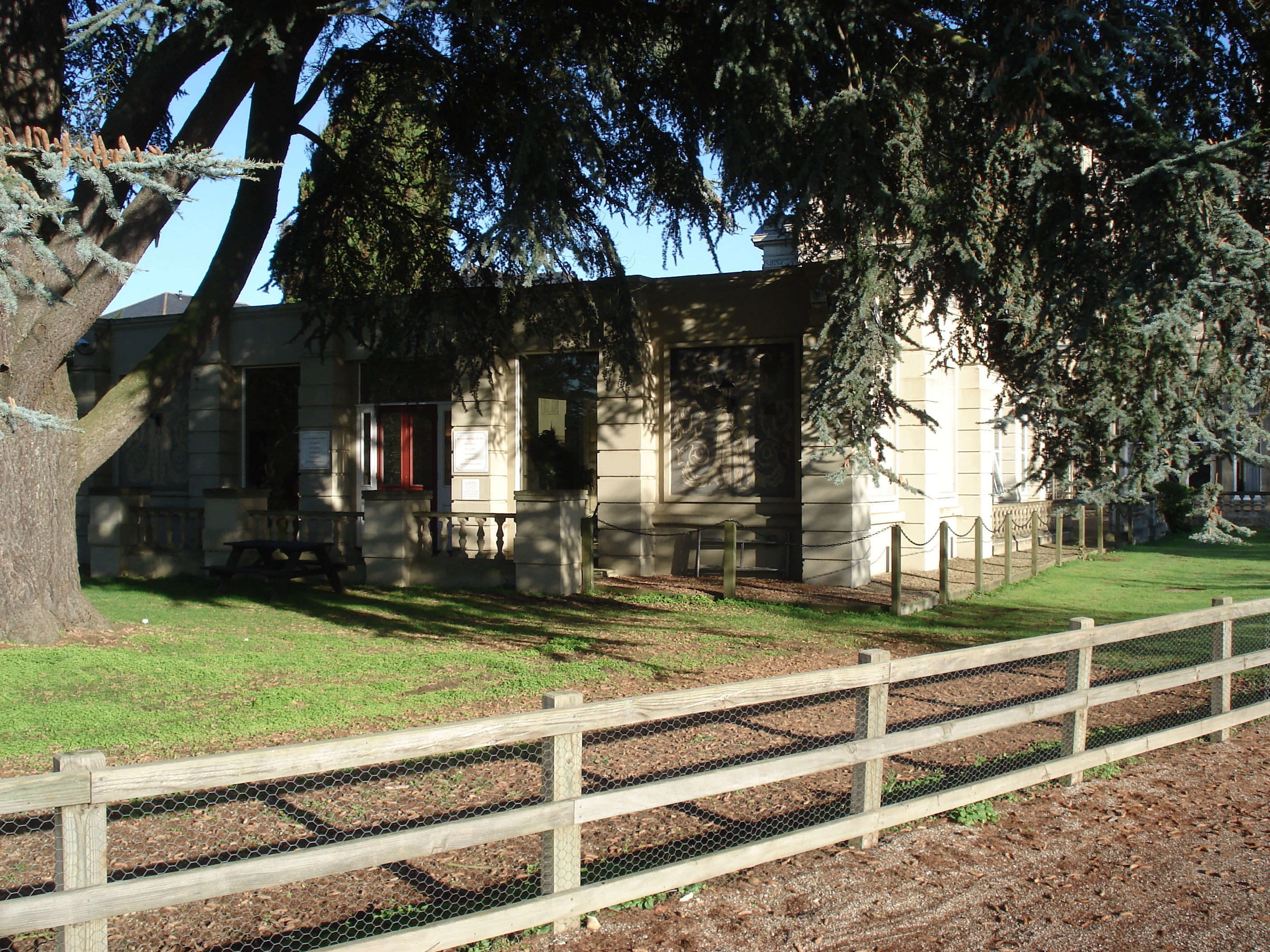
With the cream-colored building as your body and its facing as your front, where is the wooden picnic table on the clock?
The wooden picnic table is roughly at 2 o'clock from the cream-colored building.

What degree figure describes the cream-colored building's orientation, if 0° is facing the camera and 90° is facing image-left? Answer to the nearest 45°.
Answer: approximately 0°

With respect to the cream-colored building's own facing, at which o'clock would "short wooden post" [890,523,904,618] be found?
The short wooden post is roughly at 11 o'clock from the cream-colored building.

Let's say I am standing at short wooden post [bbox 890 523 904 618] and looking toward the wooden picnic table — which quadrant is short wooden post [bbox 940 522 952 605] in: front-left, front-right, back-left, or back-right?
back-right

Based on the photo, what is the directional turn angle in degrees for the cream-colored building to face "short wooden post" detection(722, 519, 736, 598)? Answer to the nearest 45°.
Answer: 0° — it already faces it
